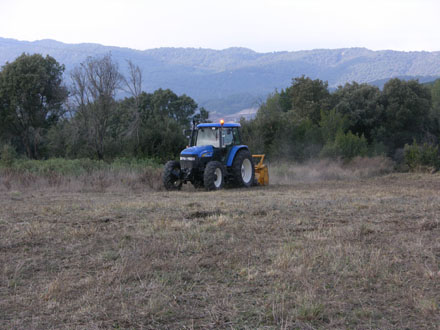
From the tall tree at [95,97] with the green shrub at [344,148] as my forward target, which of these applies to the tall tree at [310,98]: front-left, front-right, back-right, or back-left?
front-left

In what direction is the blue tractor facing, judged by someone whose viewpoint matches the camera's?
facing the viewer and to the left of the viewer

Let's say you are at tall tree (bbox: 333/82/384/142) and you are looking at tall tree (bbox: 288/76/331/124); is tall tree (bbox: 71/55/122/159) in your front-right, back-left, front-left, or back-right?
front-left

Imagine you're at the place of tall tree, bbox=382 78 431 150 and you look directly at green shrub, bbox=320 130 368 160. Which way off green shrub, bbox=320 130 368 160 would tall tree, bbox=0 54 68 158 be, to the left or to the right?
right

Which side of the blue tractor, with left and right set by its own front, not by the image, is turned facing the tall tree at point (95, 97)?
right

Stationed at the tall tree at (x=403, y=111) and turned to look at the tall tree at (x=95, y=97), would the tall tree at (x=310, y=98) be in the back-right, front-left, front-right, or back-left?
front-right

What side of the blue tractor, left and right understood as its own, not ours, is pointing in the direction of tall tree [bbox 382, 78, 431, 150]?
back

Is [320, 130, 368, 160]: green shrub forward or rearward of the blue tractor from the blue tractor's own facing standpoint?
rearward

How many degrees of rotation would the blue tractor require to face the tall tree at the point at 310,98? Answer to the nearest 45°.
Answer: approximately 135° to its right

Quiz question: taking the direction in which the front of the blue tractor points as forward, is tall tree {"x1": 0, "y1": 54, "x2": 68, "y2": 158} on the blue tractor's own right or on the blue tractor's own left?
on the blue tractor's own right

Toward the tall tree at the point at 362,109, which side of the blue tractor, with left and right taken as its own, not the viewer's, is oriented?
back
